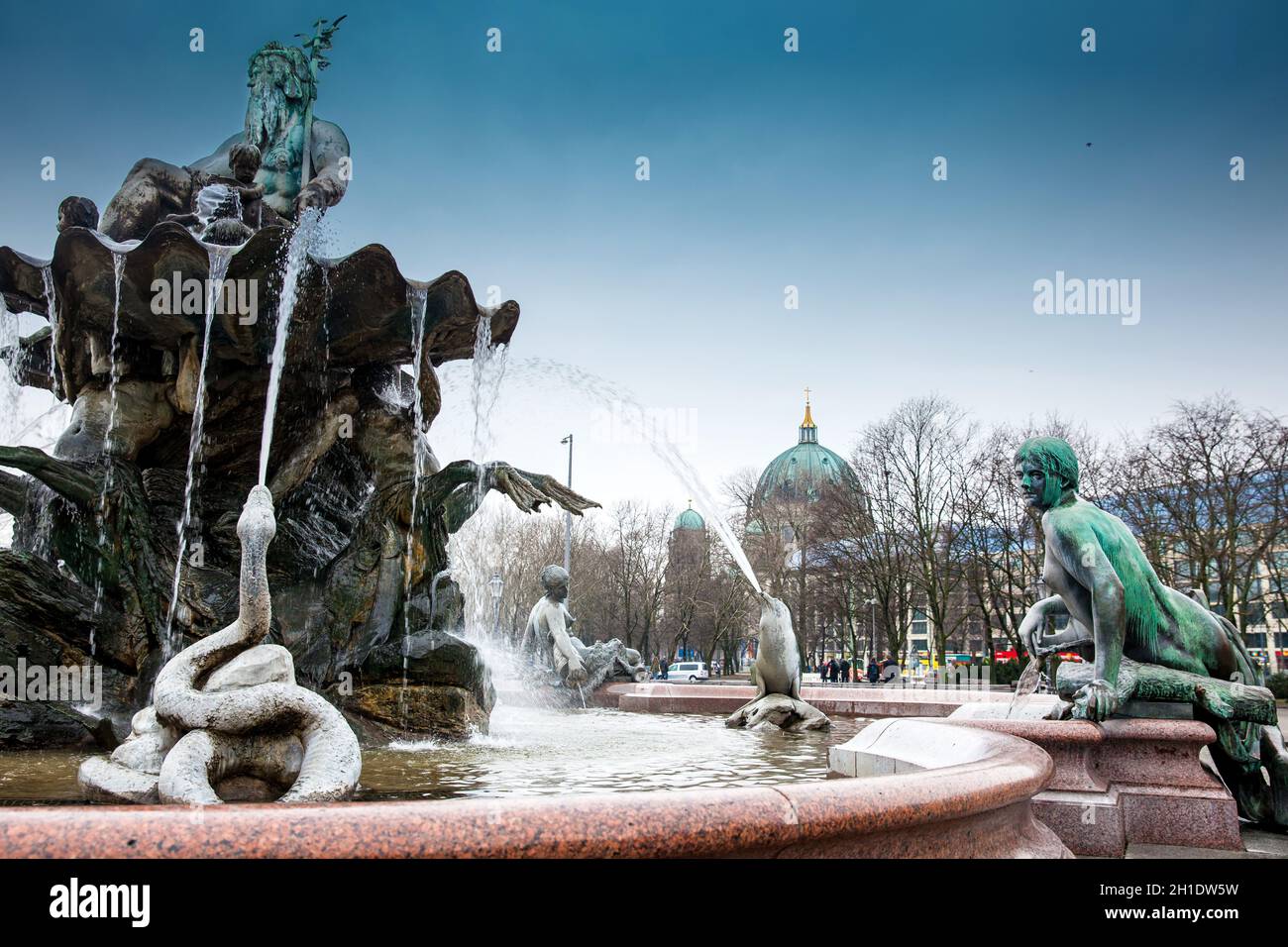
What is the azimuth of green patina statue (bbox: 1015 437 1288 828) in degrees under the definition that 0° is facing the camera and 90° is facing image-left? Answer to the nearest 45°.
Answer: approximately 90°

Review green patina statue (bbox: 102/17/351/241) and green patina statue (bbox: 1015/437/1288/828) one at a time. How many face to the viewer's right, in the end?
0

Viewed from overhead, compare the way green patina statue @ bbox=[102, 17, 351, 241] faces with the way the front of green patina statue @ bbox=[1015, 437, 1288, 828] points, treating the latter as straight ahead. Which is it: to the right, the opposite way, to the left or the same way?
to the left

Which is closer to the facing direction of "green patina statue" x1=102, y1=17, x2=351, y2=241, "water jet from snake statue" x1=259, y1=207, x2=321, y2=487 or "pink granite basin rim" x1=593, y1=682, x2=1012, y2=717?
the water jet from snake statue

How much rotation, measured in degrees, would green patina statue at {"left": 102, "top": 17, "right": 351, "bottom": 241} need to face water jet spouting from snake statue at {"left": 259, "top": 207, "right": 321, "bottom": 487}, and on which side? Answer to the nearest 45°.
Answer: approximately 45° to its left
